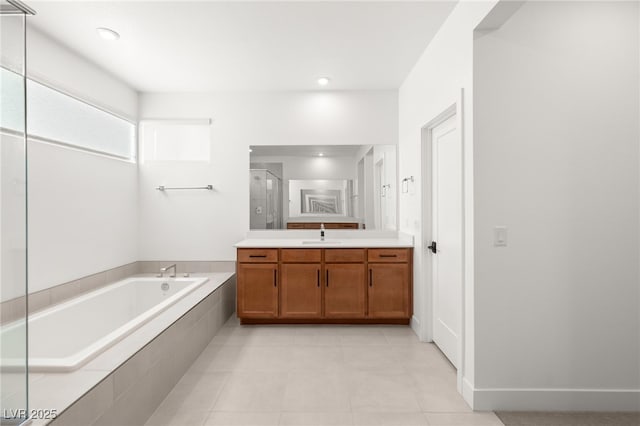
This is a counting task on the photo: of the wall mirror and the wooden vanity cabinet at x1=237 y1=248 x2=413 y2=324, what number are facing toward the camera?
2

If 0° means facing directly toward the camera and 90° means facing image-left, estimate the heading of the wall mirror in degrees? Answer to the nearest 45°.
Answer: approximately 0°

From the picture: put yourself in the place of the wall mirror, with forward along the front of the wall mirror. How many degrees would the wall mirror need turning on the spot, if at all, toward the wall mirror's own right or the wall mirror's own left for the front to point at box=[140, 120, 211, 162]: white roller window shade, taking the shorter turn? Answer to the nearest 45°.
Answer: approximately 90° to the wall mirror's own right
